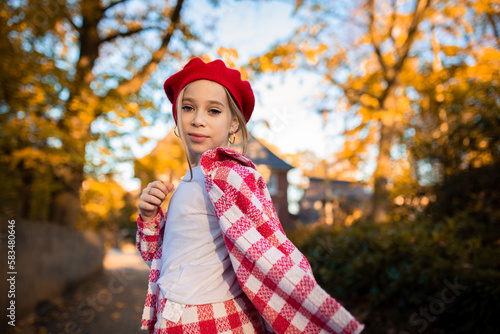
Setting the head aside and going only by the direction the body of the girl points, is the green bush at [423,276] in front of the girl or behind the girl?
behind

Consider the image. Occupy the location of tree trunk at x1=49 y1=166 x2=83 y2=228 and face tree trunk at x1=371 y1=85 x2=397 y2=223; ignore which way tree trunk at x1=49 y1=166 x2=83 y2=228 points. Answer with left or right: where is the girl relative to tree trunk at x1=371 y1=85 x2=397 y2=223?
right

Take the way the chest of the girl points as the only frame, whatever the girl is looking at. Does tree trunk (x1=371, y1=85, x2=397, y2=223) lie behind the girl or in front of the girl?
behind

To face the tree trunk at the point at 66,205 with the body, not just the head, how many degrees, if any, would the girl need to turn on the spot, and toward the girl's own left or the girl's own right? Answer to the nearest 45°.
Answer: approximately 90° to the girl's own right

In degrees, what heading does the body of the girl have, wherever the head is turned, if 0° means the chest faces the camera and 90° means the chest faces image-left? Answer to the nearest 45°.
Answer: approximately 45°
